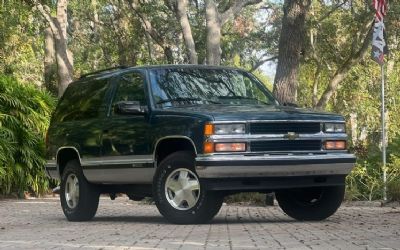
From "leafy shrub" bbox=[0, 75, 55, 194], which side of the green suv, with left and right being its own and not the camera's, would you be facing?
back

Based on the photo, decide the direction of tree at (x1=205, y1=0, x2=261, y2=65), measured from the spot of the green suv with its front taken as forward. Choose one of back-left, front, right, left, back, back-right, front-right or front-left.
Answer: back-left

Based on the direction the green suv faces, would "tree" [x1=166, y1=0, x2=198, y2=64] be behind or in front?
behind

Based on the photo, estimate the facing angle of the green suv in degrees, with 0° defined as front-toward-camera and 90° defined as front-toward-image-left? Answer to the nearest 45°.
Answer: approximately 315°
